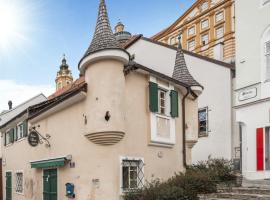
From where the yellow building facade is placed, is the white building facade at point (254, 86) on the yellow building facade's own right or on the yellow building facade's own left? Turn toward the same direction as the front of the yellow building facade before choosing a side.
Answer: on the yellow building facade's own left

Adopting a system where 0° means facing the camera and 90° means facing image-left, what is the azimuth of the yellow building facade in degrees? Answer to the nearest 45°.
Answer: approximately 45°

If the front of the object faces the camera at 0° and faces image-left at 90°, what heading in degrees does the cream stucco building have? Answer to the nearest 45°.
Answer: approximately 45°

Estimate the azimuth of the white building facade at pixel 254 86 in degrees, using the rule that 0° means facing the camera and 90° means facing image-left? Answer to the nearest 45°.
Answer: approximately 45°

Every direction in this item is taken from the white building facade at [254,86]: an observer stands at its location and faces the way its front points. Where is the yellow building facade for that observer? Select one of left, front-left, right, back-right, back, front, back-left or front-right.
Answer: back-right
